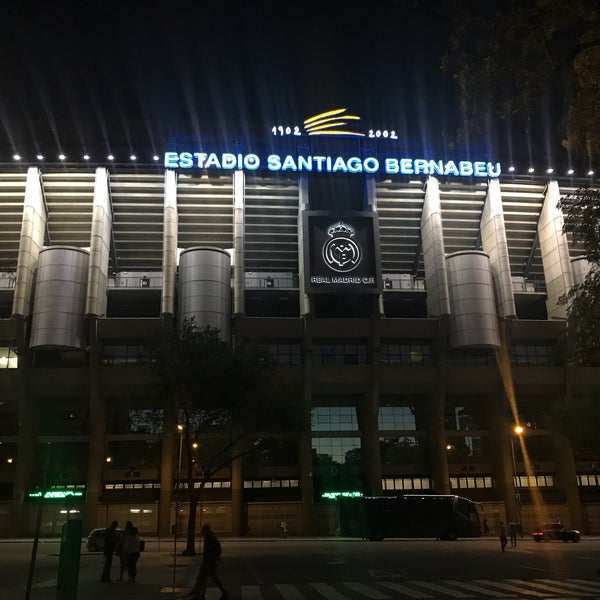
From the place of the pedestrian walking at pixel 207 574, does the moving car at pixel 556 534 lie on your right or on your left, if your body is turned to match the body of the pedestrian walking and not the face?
on your right

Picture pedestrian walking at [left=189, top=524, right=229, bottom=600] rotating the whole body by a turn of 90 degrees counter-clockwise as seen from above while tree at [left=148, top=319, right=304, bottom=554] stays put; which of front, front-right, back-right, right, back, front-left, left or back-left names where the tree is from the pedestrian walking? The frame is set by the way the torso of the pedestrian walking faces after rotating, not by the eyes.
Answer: back

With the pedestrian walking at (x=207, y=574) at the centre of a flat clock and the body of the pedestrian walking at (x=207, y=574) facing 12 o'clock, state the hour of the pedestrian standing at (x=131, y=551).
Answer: the pedestrian standing at (x=131, y=551) is roughly at 2 o'clock from the pedestrian walking at (x=207, y=574).

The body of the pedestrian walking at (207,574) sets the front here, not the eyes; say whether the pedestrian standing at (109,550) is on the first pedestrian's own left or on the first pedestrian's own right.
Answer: on the first pedestrian's own right

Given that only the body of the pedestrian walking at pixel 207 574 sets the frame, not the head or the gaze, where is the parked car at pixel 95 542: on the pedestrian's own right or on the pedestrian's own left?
on the pedestrian's own right

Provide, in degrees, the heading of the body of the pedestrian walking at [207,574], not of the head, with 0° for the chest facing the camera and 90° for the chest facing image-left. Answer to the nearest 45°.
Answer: approximately 90°

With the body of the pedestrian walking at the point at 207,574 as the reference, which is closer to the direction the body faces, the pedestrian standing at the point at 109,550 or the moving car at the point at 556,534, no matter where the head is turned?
the pedestrian standing

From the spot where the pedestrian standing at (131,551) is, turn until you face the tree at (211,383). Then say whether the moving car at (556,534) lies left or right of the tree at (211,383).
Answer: right

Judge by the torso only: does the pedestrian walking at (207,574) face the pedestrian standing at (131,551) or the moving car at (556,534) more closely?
the pedestrian standing
